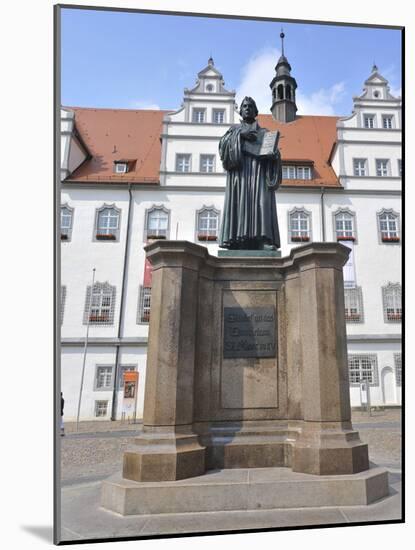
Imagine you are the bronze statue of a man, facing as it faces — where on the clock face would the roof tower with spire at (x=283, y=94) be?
The roof tower with spire is roughly at 6 o'clock from the bronze statue of a man.

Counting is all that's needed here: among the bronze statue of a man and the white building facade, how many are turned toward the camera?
2

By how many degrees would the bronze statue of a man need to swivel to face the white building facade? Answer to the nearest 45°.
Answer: approximately 180°

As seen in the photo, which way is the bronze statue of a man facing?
toward the camera

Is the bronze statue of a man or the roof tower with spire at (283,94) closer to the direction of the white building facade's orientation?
the bronze statue of a man

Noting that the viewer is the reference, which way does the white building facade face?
facing the viewer

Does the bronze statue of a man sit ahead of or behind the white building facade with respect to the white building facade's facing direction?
ahead
